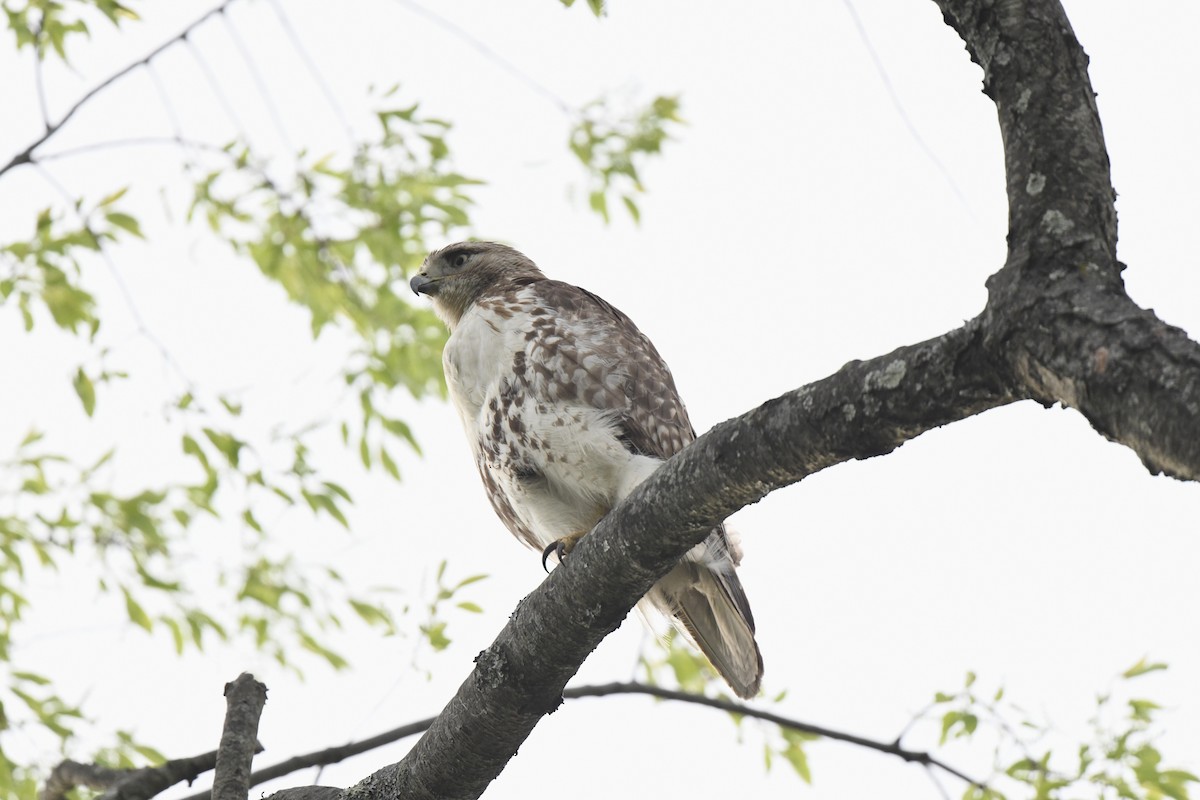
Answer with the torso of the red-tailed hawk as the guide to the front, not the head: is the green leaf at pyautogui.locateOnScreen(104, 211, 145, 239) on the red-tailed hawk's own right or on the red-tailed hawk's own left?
on the red-tailed hawk's own right

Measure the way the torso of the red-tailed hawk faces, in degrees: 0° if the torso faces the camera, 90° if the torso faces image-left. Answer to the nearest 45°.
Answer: approximately 45°

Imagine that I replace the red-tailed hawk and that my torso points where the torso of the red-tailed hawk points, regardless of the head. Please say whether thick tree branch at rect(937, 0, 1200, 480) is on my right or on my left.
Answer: on my left

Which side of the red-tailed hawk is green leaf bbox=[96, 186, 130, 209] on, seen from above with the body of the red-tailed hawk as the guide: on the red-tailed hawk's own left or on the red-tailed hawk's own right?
on the red-tailed hawk's own right
